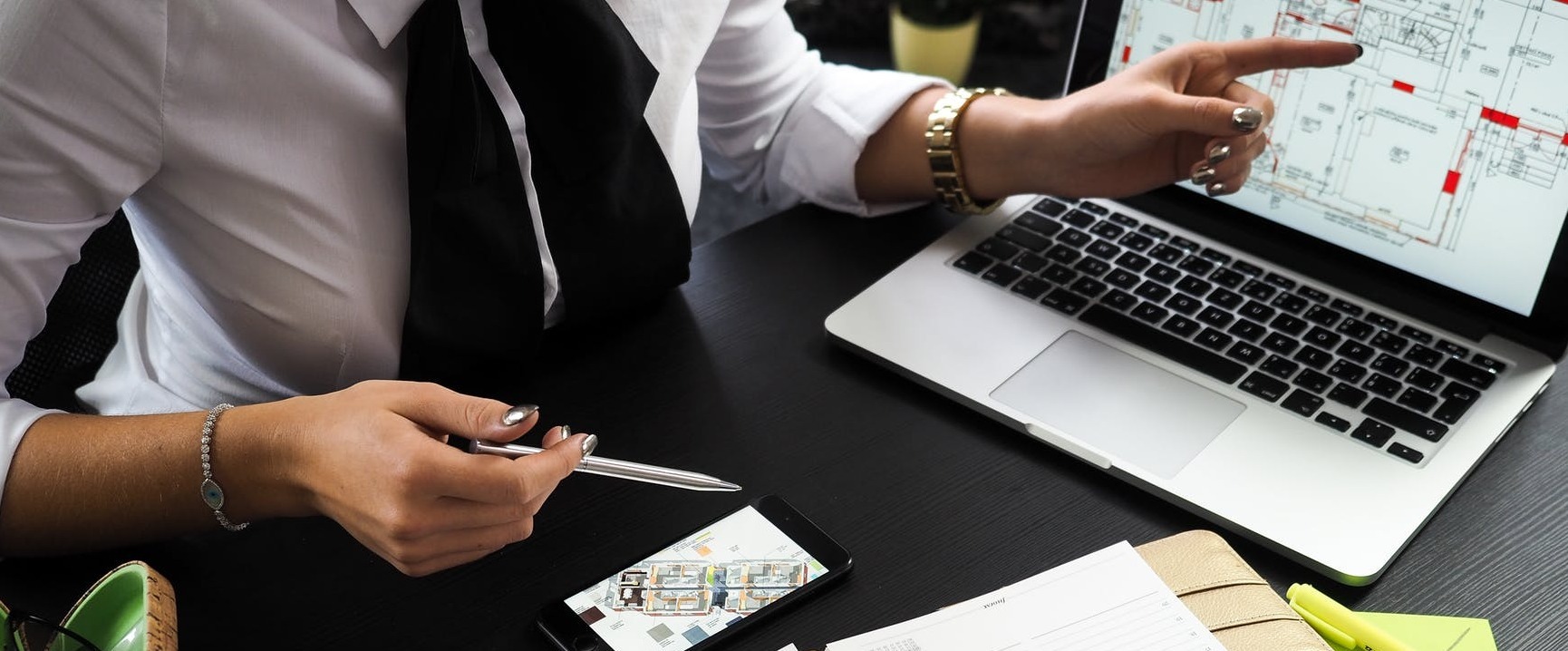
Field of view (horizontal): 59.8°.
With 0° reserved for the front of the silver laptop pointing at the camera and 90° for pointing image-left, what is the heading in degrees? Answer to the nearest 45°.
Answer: approximately 45°
